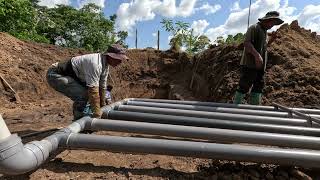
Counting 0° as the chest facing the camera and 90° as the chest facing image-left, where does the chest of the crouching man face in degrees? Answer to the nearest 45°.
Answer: approximately 270°

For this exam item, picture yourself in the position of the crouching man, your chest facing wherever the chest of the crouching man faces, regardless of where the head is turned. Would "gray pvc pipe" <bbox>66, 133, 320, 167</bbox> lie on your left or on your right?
on your right

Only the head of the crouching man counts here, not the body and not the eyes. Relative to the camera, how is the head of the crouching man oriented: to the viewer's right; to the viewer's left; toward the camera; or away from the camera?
to the viewer's right
